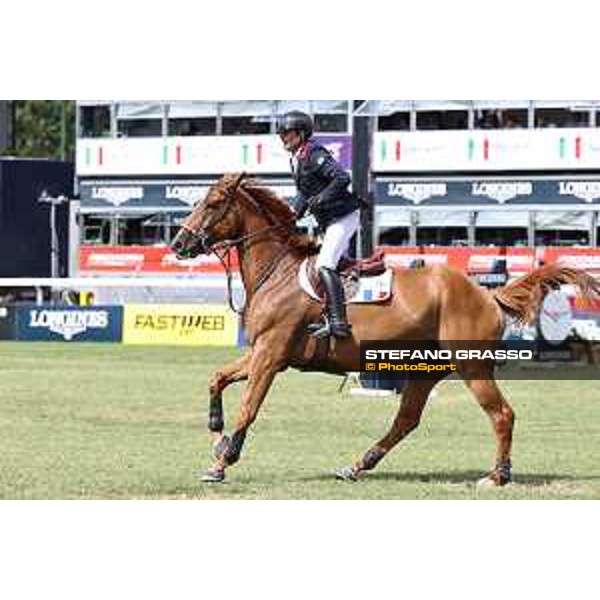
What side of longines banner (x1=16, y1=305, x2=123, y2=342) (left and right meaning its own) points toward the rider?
front

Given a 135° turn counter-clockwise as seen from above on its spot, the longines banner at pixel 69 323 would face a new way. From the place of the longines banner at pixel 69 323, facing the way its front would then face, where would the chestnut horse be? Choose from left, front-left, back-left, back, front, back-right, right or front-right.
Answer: back-right

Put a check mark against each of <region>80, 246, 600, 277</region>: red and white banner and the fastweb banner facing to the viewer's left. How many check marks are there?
0

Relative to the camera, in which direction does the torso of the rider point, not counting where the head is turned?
to the viewer's left

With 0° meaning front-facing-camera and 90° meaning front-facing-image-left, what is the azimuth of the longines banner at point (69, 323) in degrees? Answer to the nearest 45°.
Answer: approximately 0°

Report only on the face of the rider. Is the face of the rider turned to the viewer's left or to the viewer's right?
to the viewer's left

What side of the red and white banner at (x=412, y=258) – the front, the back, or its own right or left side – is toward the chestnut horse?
front

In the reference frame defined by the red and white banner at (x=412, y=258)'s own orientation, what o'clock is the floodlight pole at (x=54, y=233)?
The floodlight pole is roughly at 2 o'clock from the red and white banner.

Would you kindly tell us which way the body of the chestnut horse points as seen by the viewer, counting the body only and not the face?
to the viewer's left

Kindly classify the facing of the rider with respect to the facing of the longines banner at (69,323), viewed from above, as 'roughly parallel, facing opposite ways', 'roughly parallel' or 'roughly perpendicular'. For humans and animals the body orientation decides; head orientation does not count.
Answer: roughly perpendicular
